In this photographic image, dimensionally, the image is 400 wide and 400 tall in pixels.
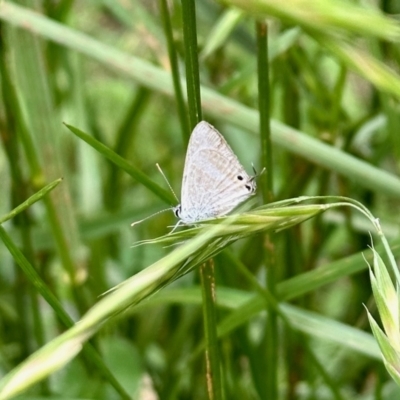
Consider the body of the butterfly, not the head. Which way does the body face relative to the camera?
to the viewer's left
